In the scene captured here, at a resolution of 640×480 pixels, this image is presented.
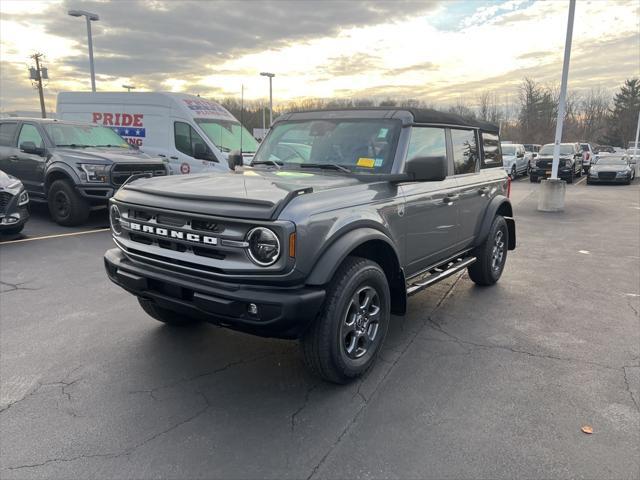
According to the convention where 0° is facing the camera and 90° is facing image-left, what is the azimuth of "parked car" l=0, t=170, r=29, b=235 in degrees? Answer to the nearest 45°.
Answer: approximately 315°

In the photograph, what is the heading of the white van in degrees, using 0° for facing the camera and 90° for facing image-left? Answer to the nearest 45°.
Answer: approximately 315°

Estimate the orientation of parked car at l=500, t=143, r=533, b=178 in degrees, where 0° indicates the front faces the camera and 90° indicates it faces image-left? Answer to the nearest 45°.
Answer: approximately 45°

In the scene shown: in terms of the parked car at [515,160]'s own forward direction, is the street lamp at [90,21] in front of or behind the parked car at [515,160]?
in front

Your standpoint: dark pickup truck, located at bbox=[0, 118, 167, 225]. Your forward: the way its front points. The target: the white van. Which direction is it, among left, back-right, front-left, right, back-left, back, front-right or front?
left

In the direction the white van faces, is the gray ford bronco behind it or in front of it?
in front

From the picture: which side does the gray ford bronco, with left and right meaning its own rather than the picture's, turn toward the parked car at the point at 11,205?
right

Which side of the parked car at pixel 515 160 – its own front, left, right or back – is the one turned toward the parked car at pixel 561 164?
left

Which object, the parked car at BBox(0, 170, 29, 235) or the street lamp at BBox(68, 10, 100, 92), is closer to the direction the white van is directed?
the parked car

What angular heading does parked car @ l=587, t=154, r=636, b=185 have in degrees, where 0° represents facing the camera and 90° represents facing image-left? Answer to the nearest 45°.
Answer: approximately 0°

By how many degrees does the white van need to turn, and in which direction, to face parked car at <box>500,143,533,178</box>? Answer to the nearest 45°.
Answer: approximately 90° to its left
